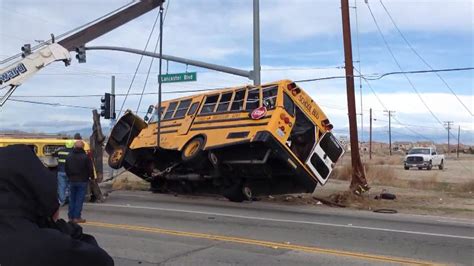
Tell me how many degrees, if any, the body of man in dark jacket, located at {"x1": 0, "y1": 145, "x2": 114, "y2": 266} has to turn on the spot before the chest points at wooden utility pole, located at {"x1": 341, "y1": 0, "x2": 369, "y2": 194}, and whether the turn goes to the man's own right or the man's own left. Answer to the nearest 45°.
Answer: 0° — they already face it

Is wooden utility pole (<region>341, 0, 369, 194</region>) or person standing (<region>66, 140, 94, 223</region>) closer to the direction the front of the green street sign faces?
the person standing

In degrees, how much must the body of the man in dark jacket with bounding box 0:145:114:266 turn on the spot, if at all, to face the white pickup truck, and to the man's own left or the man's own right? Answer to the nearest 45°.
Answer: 0° — they already face it

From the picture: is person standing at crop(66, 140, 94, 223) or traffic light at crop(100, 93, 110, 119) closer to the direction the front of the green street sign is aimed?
the person standing

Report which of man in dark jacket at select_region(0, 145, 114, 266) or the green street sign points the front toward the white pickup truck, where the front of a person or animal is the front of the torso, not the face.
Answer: the man in dark jacket

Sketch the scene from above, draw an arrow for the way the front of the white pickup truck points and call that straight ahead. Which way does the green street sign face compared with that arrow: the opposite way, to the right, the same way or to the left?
the same way

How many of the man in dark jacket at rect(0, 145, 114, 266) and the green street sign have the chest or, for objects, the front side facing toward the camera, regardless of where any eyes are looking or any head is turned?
1

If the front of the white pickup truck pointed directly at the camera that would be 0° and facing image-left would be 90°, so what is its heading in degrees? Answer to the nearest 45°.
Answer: approximately 45°

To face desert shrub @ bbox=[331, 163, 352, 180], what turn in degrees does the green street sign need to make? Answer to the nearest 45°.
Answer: approximately 135° to its left

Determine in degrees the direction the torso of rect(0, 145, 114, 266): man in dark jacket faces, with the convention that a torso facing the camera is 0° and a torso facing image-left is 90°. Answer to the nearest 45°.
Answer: approximately 225°

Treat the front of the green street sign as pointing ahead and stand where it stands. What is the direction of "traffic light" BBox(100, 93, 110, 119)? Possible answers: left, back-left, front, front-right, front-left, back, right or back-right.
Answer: back-right
